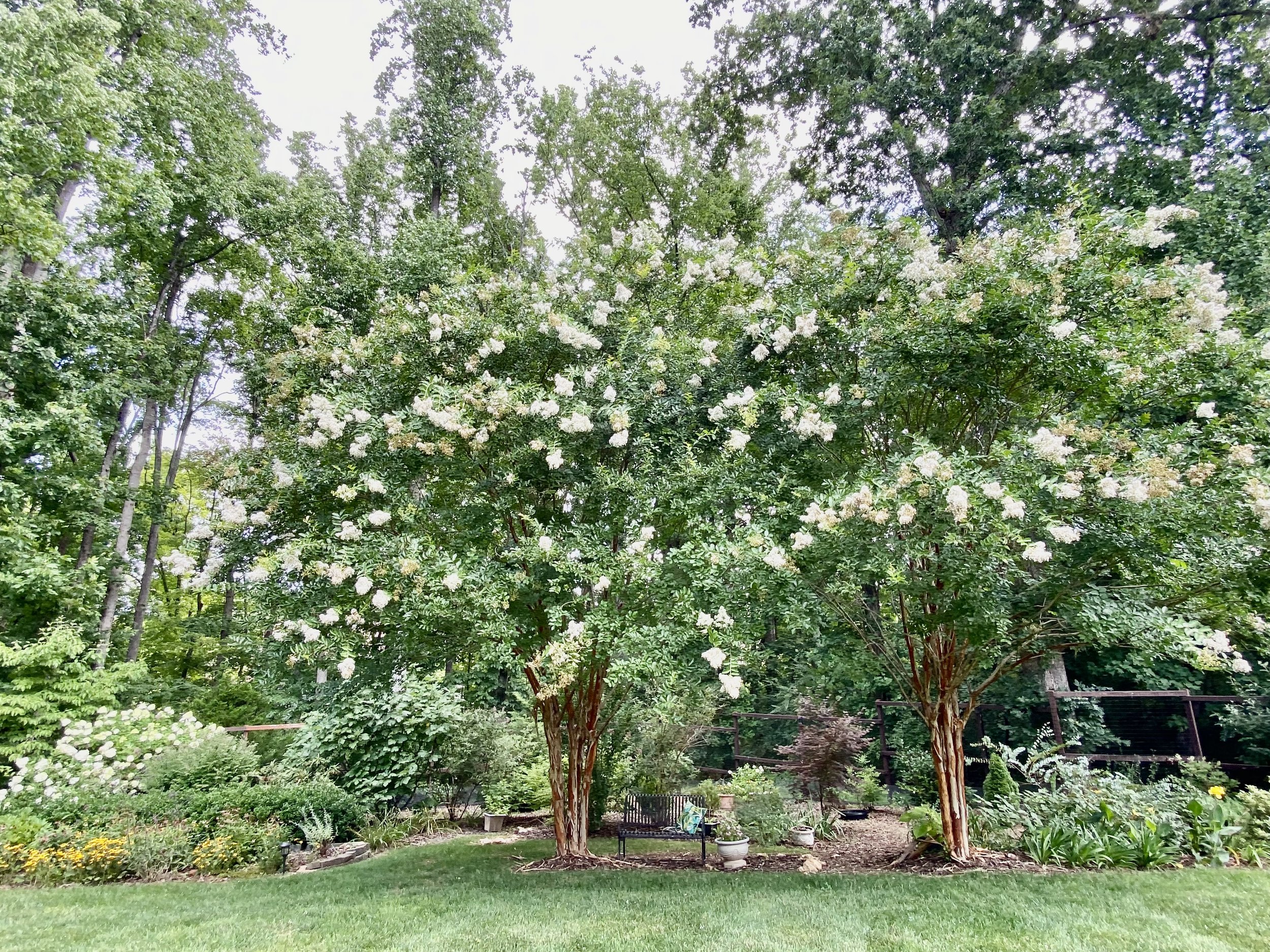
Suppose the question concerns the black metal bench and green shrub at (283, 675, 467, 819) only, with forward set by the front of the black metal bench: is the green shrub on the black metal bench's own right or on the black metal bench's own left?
on the black metal bench's own right

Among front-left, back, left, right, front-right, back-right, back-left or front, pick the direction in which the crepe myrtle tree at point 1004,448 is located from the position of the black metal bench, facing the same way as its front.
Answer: front-left

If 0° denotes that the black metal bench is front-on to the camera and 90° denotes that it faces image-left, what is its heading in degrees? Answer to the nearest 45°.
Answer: approximately 0°

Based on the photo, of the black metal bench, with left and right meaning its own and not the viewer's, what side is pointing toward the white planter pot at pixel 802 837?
left

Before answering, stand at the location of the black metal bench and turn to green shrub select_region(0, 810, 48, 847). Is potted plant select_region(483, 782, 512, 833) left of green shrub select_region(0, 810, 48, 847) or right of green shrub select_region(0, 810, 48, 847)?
right

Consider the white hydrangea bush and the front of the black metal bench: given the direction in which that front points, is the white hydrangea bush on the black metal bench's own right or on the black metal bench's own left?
on the black metal bench's own right

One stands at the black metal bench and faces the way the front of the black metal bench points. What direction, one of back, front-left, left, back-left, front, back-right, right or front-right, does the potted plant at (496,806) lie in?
back-right

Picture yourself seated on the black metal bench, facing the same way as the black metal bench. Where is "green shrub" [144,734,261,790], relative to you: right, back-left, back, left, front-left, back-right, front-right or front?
right

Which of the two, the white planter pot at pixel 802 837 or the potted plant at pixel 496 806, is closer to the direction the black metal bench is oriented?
the white planter pot

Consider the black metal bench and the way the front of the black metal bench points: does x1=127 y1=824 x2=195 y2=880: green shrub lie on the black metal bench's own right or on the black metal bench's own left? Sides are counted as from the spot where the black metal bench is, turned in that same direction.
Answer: on the black metal bench's own right

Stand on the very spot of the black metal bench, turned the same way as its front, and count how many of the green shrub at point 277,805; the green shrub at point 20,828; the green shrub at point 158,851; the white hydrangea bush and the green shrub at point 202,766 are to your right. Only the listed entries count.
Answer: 5

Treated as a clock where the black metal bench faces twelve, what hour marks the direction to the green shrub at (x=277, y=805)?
The green shrub is roughly at 3 o'clock from the black metal bench.

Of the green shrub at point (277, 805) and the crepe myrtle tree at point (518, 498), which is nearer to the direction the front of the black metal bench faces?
the crepe myrtle tree
